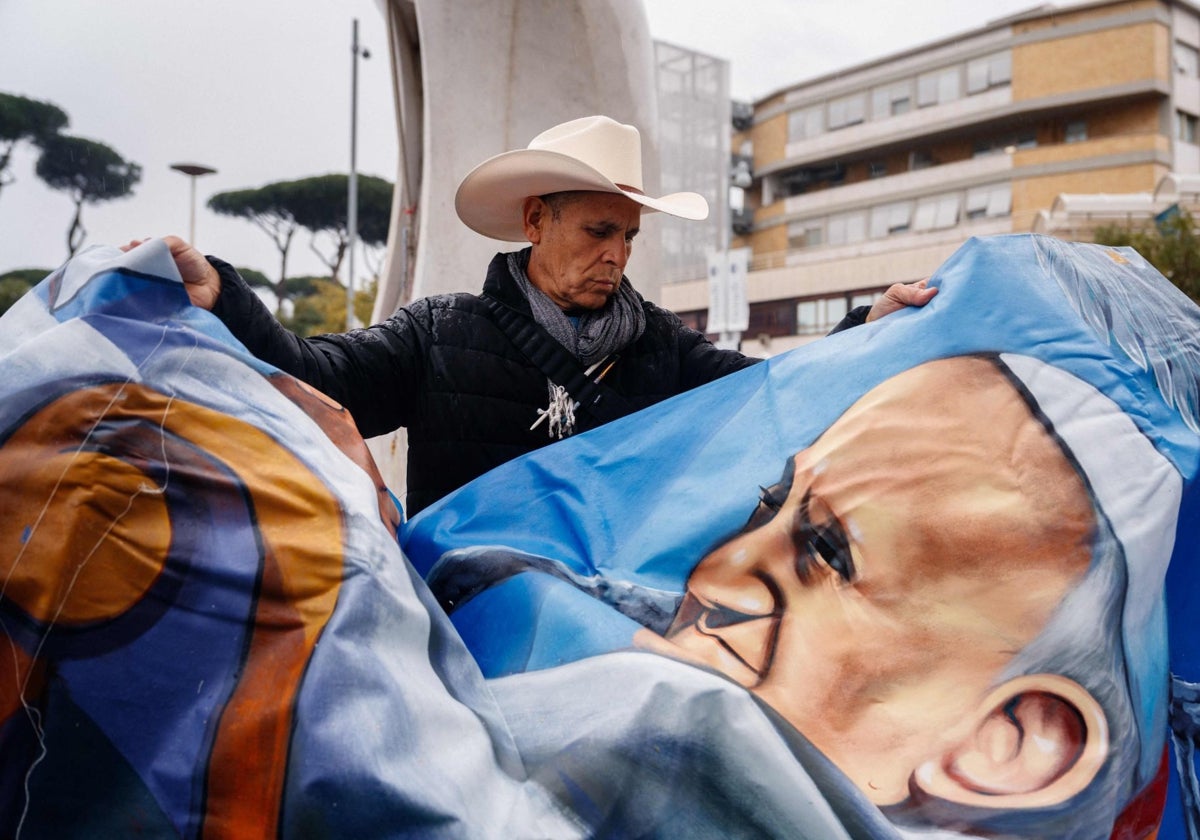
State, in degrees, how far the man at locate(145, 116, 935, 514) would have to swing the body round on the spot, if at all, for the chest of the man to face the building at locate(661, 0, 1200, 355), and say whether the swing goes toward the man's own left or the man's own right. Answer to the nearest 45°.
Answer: approximately 135° to the man's own left

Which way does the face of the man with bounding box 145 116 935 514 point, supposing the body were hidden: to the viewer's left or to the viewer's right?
to the viewer's right

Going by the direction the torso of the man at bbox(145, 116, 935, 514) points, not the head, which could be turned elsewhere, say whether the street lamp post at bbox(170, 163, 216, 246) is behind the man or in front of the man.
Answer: behind

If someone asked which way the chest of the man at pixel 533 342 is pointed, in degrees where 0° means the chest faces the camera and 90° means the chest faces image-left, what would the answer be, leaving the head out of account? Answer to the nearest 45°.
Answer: approximately 315°
